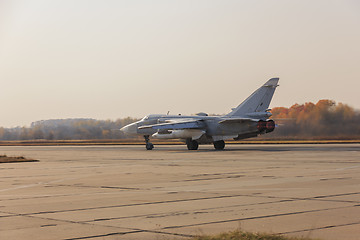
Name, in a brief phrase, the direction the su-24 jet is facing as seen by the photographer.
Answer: facing away from the viewer and to the left of the viewer
